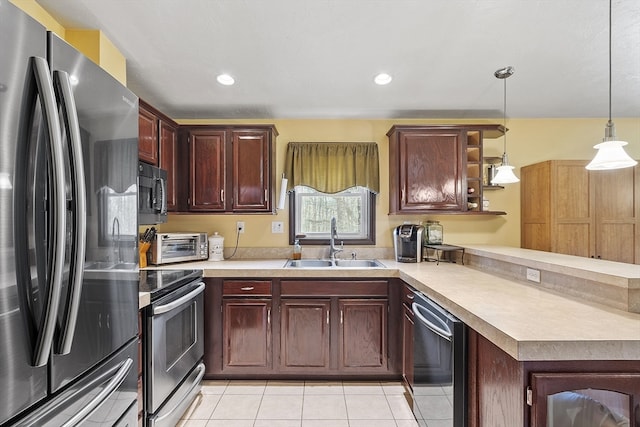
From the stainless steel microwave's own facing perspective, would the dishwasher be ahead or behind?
ahead

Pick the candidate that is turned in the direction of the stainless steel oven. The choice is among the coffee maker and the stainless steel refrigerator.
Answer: the coffee maker

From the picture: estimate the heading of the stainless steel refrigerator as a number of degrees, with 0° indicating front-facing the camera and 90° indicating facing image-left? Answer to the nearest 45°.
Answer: approximately 315°

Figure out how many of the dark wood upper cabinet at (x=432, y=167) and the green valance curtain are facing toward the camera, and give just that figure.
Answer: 2

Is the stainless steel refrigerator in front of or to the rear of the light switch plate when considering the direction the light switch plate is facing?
in front

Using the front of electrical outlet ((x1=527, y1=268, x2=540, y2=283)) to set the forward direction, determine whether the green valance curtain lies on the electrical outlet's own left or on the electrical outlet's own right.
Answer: on the electrical outlet's own right

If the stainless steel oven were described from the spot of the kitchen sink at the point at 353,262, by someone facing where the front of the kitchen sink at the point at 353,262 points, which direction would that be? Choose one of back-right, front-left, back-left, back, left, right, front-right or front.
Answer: front-right
